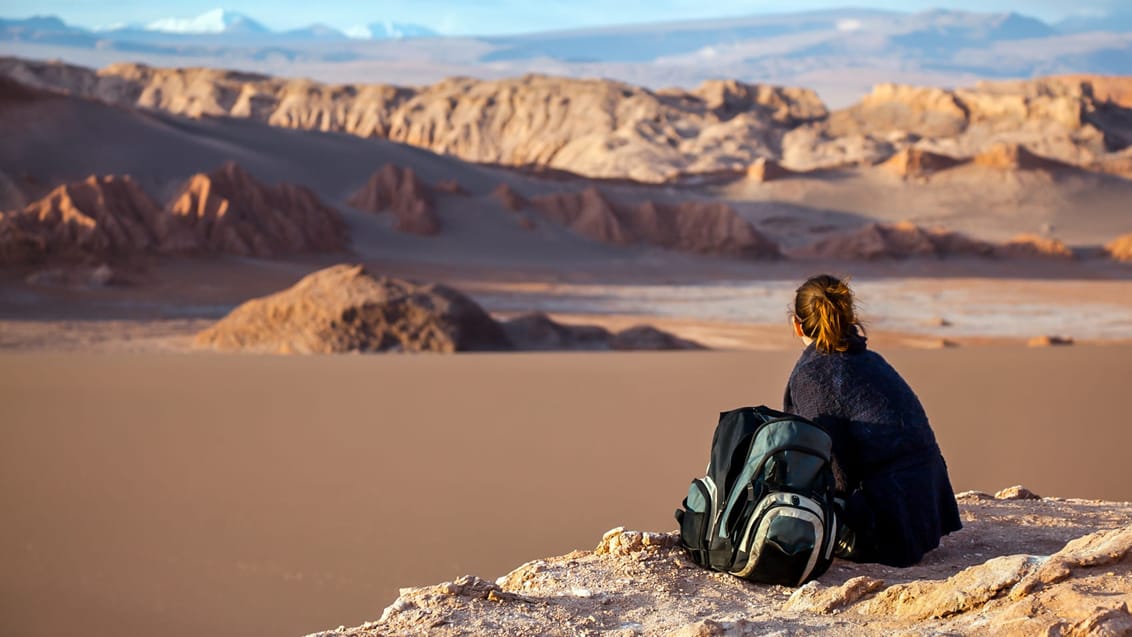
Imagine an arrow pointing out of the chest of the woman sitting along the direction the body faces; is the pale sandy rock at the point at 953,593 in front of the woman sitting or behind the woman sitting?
behind

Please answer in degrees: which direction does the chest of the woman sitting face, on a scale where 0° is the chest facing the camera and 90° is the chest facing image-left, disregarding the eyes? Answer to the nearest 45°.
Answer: approximately 135°

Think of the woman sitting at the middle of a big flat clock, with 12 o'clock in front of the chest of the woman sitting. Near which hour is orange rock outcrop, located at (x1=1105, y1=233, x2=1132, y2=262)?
The orange rock outcrop is roughly at 2 o'clock from the woman sitting.

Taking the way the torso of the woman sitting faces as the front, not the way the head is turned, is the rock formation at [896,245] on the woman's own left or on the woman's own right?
on the woman's own right

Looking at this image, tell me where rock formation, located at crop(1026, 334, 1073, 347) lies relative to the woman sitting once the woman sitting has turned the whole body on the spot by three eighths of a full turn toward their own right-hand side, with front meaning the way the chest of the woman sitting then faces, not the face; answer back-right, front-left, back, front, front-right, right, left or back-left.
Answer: left

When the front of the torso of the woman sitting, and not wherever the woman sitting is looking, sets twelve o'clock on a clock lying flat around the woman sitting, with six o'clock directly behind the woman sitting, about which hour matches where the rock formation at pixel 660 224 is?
The rock formation is roughly at 1 o'clock from the woman sitting.

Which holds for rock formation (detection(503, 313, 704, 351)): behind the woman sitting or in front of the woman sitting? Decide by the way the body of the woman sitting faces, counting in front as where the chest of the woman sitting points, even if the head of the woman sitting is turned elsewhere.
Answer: in front

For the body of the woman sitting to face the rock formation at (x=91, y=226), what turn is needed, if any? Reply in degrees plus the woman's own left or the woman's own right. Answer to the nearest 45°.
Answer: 0° — they already face it

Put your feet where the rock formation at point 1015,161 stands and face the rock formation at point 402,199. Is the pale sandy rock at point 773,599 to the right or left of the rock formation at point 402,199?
left

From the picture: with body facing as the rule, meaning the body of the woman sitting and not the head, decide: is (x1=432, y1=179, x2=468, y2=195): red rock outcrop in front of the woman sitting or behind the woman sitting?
in front

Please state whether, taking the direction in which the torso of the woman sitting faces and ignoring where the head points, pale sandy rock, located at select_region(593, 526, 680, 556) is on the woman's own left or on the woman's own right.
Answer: on the woman's own left
